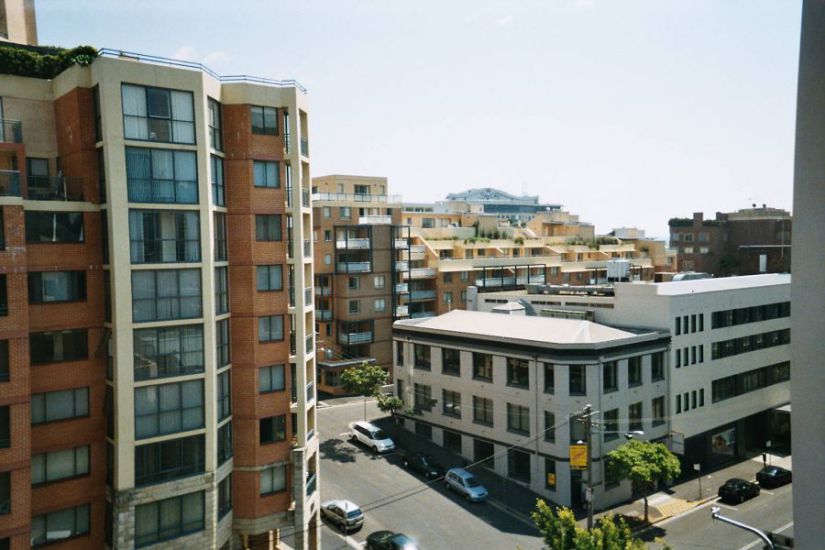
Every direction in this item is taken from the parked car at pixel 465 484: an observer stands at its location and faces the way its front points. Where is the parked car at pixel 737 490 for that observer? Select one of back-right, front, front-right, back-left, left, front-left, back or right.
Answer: front-left

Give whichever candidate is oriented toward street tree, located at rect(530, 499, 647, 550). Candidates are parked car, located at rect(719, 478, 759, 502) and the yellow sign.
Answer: the yellow sign

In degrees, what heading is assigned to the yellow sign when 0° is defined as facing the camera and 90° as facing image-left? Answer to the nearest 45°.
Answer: approximately 0°

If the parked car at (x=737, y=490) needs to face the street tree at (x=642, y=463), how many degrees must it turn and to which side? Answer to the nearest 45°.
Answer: approximately 180°

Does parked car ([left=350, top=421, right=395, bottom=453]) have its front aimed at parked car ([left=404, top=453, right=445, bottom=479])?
yes

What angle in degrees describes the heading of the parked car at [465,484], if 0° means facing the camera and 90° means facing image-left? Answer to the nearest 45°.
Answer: approximately 315°

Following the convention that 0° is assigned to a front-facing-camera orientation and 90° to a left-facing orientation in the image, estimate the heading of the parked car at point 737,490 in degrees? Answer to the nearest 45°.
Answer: approximately 225°

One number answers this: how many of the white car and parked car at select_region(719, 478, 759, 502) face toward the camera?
0
